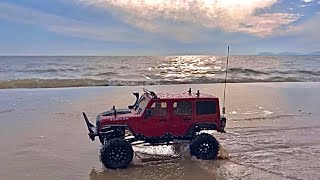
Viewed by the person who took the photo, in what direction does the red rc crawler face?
facing to the left of the viewer
